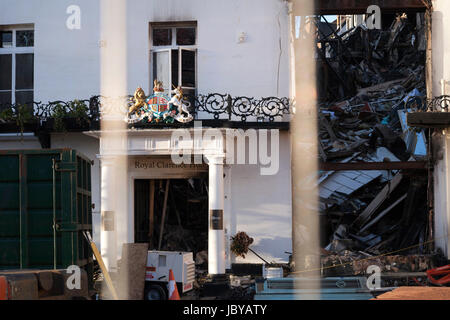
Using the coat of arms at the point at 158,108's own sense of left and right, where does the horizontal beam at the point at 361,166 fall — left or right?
on its left

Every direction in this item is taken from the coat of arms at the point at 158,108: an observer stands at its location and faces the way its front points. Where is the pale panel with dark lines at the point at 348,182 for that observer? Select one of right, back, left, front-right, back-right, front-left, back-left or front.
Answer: back-left

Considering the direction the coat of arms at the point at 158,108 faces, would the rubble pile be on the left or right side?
on its left

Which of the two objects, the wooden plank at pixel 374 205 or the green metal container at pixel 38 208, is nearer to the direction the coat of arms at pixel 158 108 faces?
the green metal container

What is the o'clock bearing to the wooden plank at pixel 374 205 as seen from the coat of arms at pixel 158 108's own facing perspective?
The wooden plank is roughly at 8 o'clock from the coat of arms.

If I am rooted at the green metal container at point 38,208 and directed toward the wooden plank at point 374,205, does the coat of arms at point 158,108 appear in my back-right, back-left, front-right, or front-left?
front-left

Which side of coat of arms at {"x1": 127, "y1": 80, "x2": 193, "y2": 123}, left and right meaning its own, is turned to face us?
front

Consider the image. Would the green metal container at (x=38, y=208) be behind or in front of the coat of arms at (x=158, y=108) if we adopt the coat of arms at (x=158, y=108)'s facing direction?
in front
